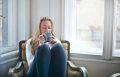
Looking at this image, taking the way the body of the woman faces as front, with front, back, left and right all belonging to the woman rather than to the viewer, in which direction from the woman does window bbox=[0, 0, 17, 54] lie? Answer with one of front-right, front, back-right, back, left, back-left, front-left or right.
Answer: back-right

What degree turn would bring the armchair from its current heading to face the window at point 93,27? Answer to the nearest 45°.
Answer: approximately 135° to its left

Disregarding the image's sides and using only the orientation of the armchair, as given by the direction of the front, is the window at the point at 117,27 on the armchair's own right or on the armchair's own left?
on the armchair's own left

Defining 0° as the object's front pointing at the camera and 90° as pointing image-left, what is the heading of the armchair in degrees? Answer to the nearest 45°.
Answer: approximately 0°

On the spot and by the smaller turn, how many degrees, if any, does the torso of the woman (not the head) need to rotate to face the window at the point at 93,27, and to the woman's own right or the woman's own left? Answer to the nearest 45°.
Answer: approximately 135° to the woman's own left

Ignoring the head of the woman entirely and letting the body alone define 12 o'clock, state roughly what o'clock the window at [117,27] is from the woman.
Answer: The window is roughly at 8 o'clock from the woman.
